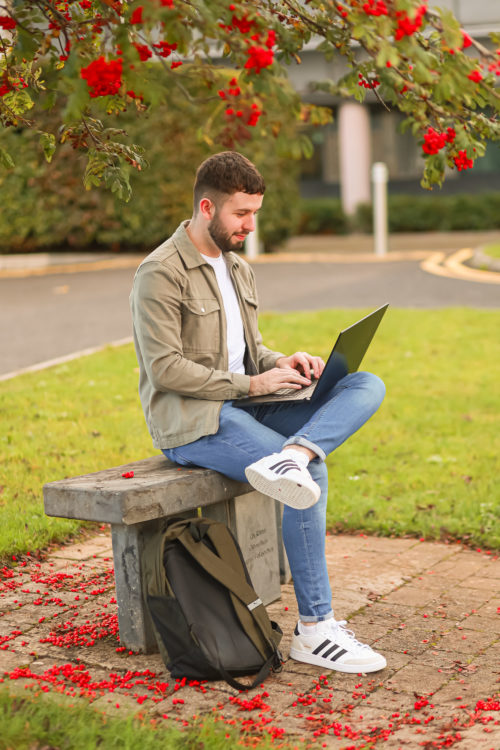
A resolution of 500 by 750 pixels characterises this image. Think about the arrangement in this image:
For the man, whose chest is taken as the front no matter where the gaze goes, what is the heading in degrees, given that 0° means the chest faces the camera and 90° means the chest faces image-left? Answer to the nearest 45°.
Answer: approximately 315°

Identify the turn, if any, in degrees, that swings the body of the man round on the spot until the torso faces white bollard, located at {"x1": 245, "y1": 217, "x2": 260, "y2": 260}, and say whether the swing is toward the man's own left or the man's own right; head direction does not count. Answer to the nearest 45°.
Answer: approximately 135° to the man's own left

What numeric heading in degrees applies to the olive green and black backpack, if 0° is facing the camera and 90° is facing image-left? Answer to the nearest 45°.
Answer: approximately 135°

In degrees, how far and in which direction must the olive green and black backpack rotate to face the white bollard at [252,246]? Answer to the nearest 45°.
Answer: approximately 45° to its right

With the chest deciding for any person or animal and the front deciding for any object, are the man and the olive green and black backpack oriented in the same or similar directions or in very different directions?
very different directions

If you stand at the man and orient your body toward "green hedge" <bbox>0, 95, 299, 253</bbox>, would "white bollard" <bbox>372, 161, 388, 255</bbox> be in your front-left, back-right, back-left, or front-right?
front-right

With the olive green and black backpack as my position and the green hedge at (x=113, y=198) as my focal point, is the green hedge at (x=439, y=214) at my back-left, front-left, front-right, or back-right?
front-right
